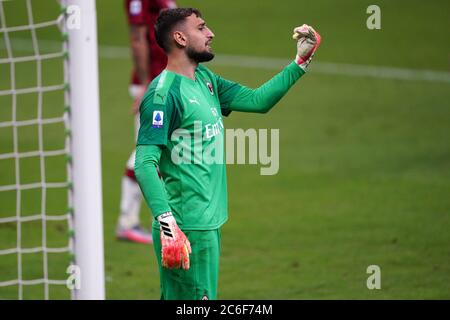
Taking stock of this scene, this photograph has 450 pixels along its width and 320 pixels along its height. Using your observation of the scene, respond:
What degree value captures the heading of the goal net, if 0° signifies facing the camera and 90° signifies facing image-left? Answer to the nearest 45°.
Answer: approximately 270°

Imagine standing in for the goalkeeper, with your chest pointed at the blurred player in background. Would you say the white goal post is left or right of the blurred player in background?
left

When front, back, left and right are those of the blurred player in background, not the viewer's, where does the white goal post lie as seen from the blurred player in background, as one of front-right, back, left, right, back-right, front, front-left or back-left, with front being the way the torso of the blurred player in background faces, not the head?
right

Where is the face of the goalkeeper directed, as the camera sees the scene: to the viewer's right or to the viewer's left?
to the viewer's right
